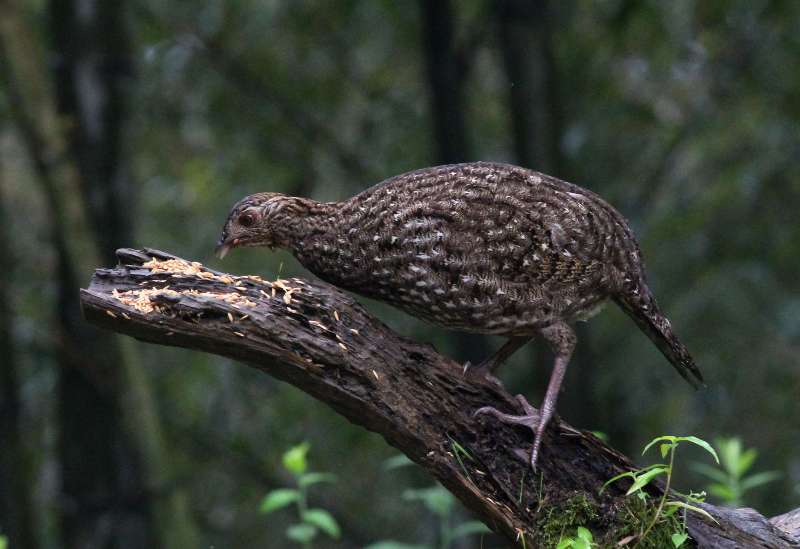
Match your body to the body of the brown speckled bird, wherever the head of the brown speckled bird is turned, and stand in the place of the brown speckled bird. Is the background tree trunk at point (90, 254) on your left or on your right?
on your right

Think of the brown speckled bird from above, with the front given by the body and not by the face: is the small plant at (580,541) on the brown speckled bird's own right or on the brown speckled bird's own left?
on the brown speckled bird's own left

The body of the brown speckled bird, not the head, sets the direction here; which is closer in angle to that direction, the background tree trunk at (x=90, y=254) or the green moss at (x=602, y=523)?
the background tree trunk

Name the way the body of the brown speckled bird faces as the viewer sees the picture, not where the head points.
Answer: to the viewer's left
